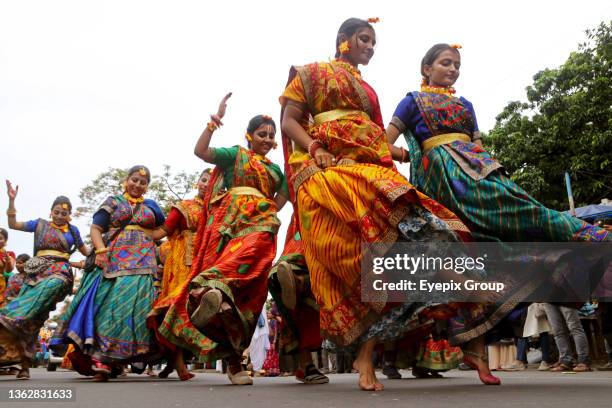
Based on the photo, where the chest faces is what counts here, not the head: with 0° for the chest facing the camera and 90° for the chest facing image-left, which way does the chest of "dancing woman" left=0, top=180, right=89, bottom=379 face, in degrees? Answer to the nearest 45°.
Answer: approximately 0°

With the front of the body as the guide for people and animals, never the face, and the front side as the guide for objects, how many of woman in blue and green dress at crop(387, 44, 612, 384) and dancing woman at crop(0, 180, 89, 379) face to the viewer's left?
0

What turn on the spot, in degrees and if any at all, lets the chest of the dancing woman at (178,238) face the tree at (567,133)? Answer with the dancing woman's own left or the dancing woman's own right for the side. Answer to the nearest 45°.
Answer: approximately 90° to the dancing woman's own left

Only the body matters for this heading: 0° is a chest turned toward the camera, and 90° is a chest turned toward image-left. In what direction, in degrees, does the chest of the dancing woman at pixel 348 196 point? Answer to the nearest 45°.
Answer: approximately 315°

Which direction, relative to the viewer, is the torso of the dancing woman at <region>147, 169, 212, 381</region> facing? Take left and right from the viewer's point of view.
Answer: facing the viewer and to the right of the viewer

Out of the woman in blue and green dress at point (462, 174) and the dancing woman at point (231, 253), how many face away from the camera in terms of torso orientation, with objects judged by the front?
0

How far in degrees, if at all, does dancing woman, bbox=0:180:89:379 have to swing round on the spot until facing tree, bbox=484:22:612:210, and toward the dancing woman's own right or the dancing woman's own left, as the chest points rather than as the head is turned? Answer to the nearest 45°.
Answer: approximately 135° to the dancing woman's own left

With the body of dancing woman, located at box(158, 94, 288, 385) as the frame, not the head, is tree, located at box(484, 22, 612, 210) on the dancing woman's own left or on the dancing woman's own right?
on the dancing woman's own left

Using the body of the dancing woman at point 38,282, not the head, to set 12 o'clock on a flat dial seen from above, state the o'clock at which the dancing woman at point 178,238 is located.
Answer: the dancing woman at point 178,238 is roughly at 10 o'clock from the dancing woman at point 38,282.

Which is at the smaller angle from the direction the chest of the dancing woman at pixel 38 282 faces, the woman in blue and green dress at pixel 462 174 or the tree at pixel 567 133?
the woman in blue and green dress

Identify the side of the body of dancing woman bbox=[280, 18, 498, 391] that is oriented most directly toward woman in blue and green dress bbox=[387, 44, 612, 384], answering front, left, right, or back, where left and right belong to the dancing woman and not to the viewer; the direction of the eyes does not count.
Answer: left
